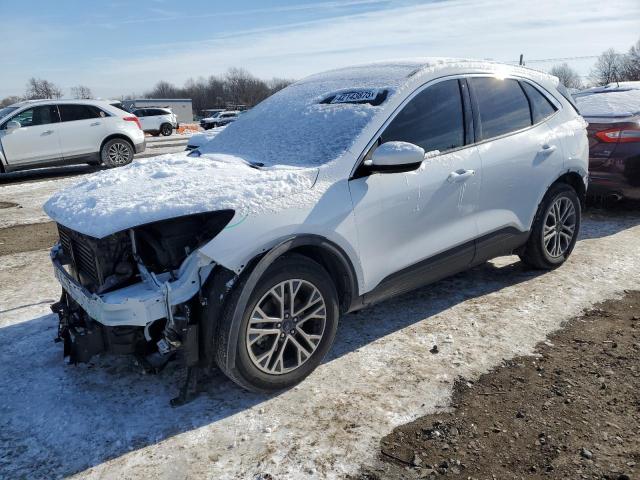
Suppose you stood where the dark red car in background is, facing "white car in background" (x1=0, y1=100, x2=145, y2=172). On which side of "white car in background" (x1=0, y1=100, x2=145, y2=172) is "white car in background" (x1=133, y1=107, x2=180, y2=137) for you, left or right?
right

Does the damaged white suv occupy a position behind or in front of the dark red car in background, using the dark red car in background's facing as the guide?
behind

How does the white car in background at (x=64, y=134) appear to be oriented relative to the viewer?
to the viewer's left

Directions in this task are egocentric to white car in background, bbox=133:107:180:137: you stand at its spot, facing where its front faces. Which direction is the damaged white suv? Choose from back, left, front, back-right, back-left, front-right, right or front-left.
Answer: left

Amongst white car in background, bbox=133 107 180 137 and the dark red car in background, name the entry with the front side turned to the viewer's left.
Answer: the white car in background

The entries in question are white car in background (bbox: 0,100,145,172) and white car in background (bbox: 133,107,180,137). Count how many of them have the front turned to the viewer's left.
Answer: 2

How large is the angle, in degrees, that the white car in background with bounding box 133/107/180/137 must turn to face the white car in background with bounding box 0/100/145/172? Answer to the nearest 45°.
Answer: approximately 90° to its left

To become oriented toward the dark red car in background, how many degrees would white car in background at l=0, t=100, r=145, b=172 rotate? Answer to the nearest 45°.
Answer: approximately 135° to its left

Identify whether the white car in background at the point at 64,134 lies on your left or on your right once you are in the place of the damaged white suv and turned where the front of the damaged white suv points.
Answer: on your right

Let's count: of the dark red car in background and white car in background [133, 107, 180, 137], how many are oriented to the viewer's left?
1

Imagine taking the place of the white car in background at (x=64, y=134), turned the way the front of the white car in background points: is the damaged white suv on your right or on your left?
on your left

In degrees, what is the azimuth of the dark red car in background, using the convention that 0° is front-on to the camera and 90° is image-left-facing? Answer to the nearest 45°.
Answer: approximately 225°

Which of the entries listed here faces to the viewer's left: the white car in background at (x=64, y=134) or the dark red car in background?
the white car in background

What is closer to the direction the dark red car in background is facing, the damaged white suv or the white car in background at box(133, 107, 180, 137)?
the white car in background

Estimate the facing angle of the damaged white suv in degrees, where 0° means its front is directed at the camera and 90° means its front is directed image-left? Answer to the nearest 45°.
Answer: approximately 45°

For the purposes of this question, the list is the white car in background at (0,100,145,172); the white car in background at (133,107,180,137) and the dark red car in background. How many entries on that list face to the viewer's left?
2

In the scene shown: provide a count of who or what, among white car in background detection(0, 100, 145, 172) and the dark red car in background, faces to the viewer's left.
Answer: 1
